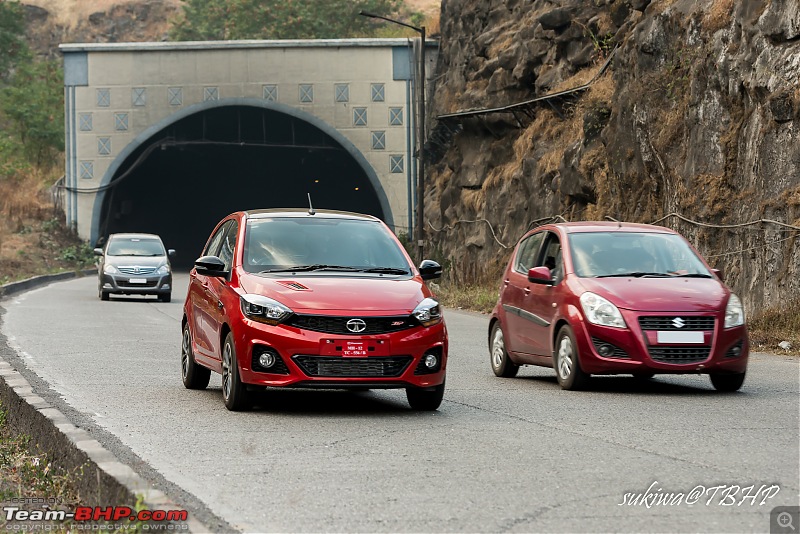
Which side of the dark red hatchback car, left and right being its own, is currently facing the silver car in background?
back

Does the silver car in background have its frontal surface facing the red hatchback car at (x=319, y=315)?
yes

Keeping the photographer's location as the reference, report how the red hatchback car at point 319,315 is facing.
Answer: facing the viewer

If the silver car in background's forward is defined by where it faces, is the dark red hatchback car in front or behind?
in front

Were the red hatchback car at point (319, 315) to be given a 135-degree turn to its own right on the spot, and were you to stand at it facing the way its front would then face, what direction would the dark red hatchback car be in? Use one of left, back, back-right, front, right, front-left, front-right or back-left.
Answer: right

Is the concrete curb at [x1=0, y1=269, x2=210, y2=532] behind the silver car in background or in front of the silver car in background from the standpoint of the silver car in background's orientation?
in front

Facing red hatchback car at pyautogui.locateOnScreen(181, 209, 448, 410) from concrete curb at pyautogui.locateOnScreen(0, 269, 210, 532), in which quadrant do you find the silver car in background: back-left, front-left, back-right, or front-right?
front-left

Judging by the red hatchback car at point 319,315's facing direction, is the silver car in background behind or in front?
behind

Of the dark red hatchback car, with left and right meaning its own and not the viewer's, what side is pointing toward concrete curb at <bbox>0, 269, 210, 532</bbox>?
right

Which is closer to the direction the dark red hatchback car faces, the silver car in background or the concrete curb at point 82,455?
the concrete curb

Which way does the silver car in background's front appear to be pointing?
toward the camera

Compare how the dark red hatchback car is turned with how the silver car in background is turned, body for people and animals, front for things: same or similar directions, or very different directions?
same or similar directions

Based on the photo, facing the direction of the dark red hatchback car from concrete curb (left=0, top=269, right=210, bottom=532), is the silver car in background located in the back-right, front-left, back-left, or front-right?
front-left

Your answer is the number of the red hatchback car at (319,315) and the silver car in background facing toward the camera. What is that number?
2
